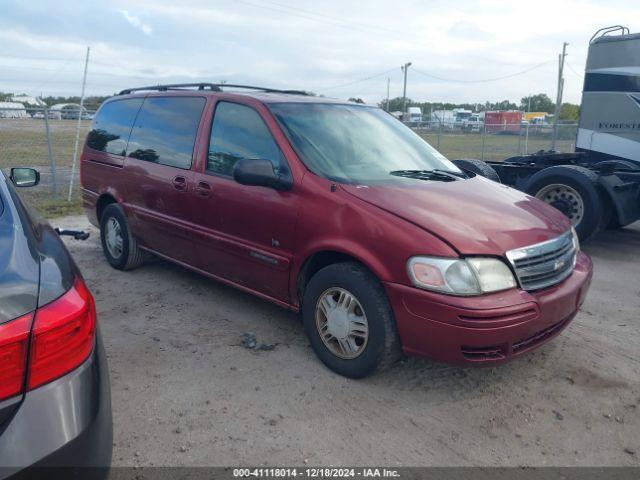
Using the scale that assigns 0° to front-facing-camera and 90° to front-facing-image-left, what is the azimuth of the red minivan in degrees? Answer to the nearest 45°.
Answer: approximately 315°

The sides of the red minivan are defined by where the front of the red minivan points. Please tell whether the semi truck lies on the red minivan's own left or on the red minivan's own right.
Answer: on the red minivan's own left

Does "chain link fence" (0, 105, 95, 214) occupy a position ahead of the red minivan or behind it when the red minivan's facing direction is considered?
behind

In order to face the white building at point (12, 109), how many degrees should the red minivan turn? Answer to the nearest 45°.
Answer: approximately 180°
